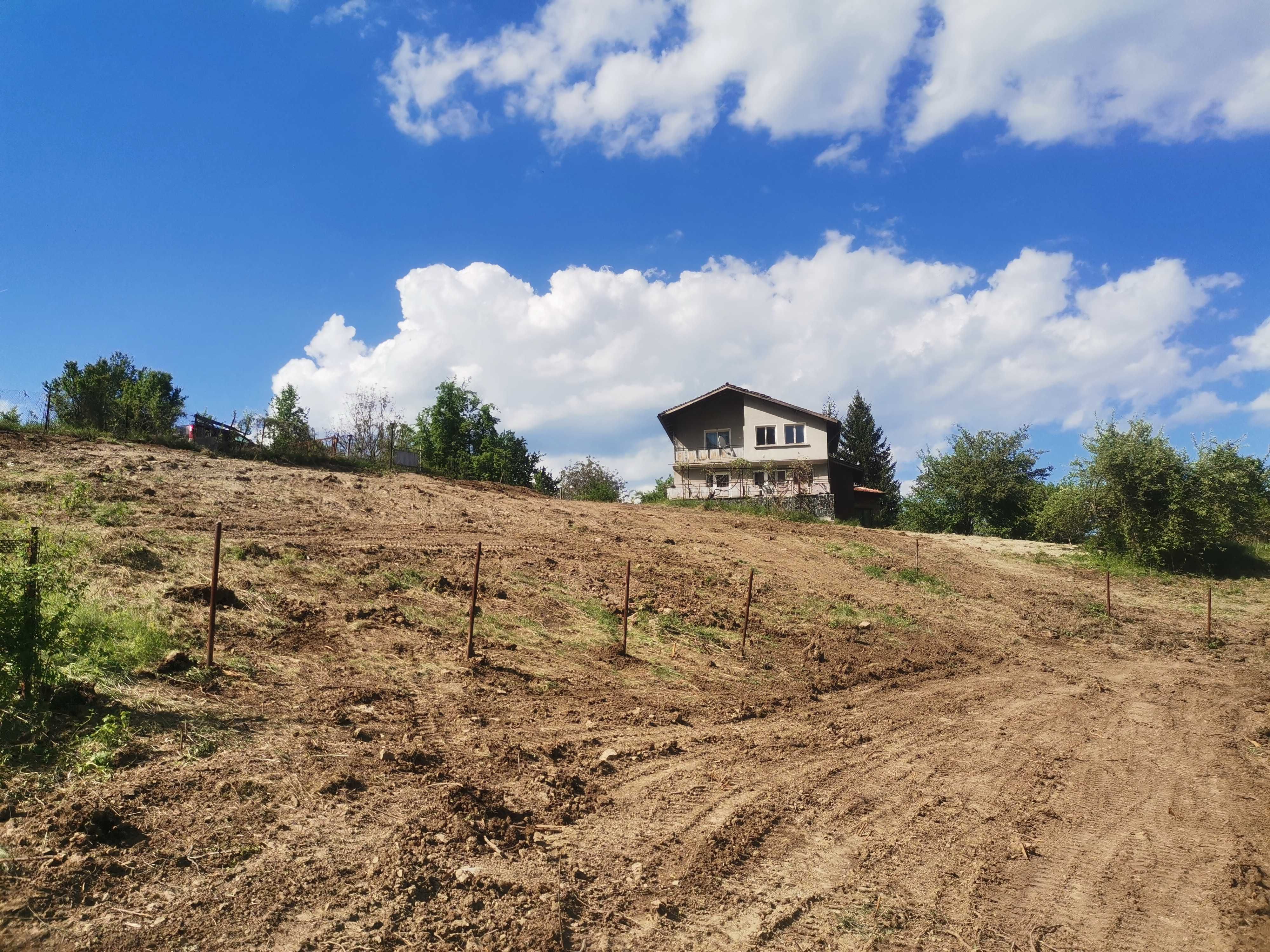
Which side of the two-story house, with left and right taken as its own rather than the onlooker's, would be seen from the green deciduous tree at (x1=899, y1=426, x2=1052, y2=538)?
left

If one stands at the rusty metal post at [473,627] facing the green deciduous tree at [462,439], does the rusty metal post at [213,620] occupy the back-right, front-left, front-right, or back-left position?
back-left

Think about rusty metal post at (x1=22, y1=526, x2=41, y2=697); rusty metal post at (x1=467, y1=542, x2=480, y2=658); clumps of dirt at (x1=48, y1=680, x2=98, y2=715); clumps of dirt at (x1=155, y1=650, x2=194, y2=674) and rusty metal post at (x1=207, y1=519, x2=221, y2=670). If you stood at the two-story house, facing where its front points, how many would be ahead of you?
5

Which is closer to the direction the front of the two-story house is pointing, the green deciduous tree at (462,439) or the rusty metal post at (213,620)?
the rusty metal post

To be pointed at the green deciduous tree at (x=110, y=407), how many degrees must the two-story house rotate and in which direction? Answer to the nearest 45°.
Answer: approximately 45° to its right

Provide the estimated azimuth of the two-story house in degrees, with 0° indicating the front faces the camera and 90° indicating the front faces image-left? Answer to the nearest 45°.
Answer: approximately 0°

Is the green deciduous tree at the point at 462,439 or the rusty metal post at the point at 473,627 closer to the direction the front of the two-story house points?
the rusty metal post

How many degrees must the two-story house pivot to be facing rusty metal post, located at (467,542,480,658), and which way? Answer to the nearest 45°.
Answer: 0° — it already faces it

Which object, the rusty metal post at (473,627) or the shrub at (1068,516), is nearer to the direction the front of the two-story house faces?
the rusty metal post

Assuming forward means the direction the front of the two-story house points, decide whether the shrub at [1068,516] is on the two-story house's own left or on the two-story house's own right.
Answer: on the two-story house's own left

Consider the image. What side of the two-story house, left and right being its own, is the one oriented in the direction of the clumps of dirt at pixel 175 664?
front

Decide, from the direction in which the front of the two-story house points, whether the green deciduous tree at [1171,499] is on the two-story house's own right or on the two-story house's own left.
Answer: on the two-story house's own left

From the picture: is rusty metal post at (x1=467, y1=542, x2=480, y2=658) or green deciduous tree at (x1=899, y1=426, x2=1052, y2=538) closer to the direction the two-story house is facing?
the rusty metal post
